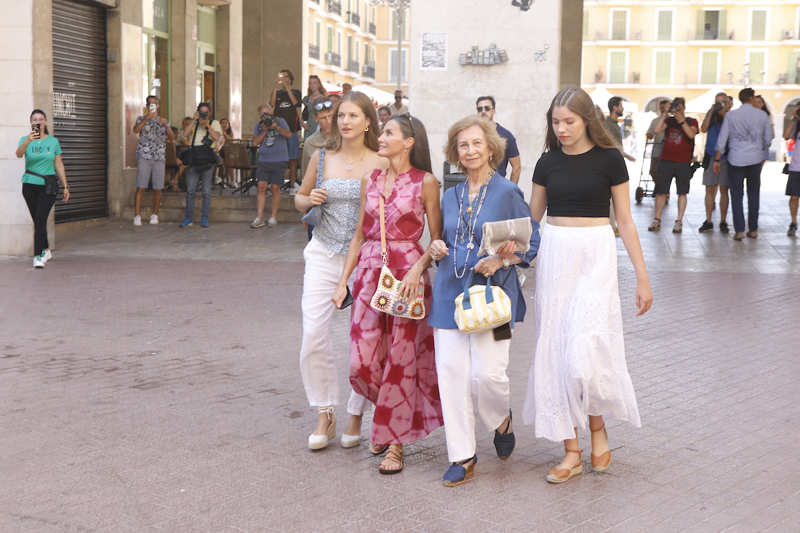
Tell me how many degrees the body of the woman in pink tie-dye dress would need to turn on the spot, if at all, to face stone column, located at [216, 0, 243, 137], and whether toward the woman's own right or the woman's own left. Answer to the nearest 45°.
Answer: approximately 135° to the woman's own right

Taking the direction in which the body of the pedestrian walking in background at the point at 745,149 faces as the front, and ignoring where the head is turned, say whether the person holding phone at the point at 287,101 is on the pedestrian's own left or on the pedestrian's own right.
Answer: on the pedestrian's own left

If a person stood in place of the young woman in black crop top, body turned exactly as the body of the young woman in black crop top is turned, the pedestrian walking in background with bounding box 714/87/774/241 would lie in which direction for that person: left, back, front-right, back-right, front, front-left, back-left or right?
back-right

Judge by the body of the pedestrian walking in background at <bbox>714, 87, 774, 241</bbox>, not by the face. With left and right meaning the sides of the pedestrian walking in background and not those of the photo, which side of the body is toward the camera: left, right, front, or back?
back

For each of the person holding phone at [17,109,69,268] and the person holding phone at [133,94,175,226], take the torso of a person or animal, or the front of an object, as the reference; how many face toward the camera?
2

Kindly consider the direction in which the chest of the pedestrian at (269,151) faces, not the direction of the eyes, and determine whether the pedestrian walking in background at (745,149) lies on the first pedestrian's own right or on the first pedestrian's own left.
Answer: on the first pedestrian's own left

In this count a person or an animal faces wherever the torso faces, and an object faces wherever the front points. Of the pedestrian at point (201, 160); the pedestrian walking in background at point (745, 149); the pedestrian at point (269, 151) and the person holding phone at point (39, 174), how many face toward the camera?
3

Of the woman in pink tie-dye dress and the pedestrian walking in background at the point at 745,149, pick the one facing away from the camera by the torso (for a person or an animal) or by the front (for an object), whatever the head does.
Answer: the pedestrian walking in background

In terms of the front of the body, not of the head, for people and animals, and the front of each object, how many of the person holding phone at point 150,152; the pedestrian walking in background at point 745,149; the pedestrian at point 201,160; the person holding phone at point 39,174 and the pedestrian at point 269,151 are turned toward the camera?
4

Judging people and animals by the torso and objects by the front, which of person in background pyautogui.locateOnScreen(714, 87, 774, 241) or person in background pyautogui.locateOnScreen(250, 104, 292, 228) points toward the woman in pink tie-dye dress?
person in background pyautogui.locateOnScreen(250, 104, 292, 228)

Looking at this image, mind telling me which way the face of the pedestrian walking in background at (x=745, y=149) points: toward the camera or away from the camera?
away from the camera
